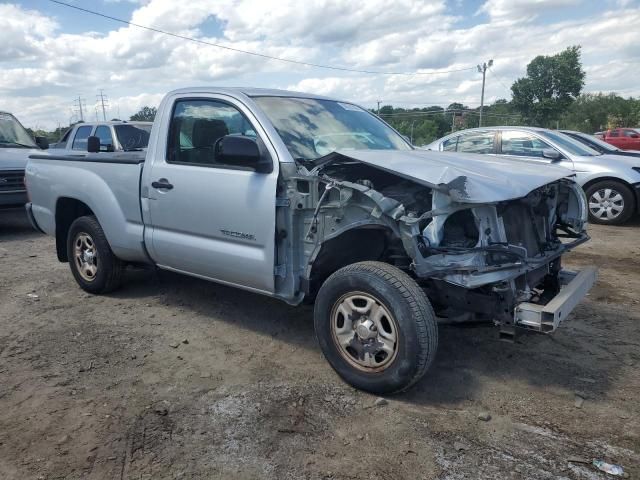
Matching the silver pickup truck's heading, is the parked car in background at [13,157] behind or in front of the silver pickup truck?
behind

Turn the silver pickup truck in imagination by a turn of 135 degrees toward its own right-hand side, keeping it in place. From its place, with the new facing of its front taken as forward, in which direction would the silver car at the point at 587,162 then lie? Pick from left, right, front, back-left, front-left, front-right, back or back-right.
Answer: back-right

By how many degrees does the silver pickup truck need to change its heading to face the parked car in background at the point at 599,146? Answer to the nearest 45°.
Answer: approximately 90° to its left
